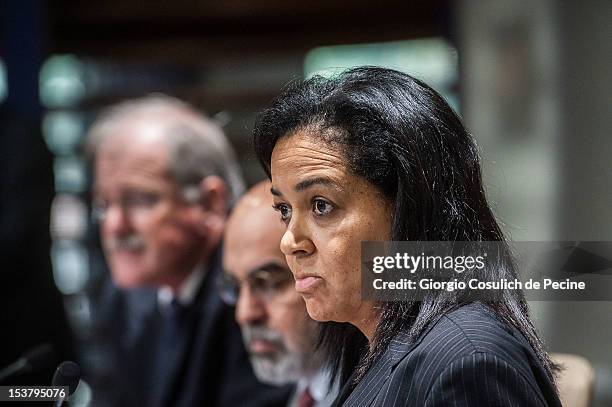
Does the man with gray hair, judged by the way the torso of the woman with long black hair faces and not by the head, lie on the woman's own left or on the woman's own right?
on the woman's own right

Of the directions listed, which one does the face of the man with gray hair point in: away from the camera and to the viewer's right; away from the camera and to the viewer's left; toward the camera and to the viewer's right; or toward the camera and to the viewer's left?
toward the camera and to the viewer's left

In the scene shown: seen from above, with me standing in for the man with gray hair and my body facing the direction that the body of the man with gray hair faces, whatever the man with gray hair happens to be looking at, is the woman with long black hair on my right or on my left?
on my left

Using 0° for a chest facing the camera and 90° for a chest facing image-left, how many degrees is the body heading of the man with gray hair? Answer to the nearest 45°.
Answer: approximately 45°

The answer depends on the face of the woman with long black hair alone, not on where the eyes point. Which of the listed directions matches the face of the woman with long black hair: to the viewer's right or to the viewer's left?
to the viewer's left

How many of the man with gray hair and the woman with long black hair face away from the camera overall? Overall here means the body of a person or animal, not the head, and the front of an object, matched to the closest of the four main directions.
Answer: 0

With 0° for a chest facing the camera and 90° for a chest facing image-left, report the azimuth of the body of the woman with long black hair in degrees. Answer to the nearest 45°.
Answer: approximately 45°
